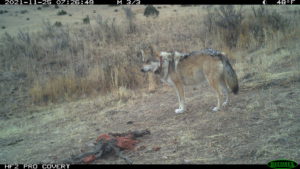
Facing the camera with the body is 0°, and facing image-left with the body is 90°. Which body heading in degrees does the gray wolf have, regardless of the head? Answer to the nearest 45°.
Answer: approximately 90°

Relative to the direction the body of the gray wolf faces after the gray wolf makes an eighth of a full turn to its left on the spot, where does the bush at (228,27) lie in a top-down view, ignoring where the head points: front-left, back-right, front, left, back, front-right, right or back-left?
back-right
